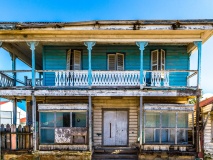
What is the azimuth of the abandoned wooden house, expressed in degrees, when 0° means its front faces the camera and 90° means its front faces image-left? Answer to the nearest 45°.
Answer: approximately 0°
